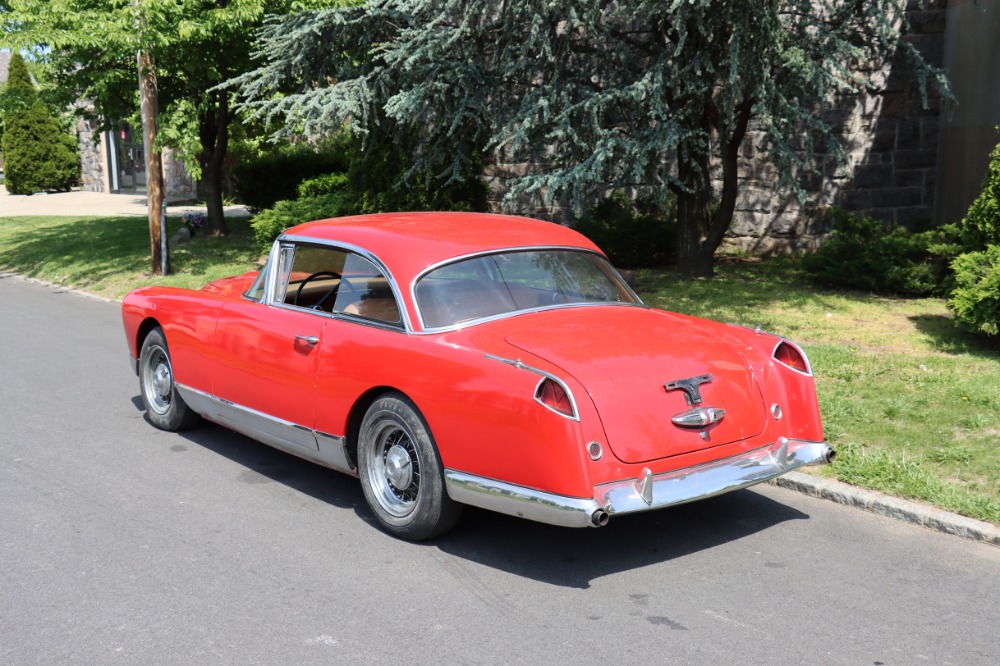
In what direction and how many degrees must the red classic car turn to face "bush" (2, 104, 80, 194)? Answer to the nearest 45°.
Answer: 0° — it already faces it

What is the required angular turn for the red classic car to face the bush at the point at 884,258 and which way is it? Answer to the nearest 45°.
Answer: approximately 90° to its right

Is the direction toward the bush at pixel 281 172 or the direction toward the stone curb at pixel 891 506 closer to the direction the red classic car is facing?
the bush

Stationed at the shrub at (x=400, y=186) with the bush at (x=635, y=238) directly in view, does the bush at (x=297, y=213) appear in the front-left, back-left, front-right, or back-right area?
back-right

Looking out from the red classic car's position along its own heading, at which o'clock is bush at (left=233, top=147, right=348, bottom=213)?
The bush is roughly at 1 o'clock from the red classic car.

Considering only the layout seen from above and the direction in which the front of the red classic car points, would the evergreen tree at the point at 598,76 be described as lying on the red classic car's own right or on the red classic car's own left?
on the red classic car's own right

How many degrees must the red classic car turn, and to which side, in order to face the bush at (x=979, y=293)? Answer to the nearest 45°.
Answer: approximately 90° to its right

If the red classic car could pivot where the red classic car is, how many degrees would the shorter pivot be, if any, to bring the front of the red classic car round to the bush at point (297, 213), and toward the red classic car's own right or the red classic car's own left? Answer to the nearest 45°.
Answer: approximately 45° to the red classic car's own right

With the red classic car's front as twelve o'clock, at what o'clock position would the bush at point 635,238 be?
The bush is roughly at 2 o'clock from the red classic car.

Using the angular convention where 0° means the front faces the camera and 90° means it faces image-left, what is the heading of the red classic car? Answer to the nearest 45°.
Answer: approximately 135°
